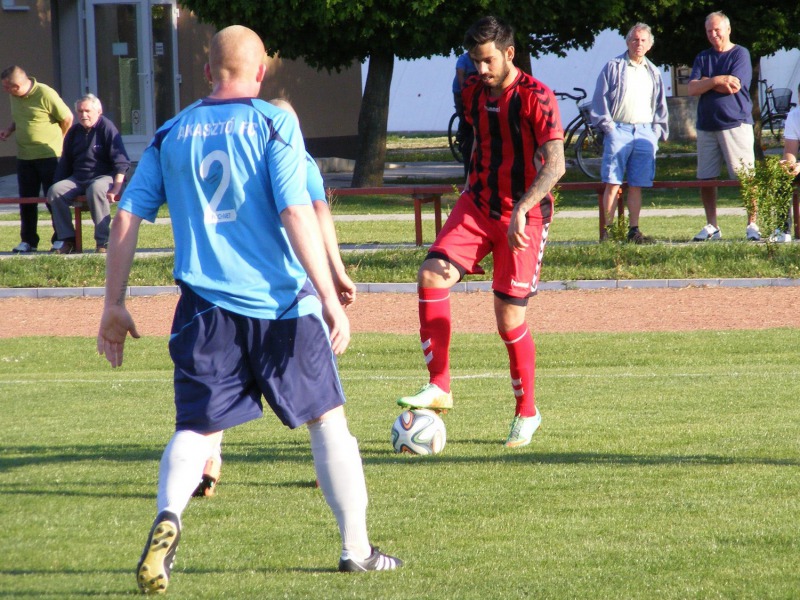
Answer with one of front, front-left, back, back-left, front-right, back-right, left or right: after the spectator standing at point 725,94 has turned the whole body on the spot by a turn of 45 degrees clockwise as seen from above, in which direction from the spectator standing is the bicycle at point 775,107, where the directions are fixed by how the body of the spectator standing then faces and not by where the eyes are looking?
back-right

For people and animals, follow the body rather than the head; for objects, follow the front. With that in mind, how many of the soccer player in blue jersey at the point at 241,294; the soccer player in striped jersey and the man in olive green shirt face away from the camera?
1

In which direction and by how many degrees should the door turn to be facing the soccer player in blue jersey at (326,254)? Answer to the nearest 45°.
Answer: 0° — it already faces them

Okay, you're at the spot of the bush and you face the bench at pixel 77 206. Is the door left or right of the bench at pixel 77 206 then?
right

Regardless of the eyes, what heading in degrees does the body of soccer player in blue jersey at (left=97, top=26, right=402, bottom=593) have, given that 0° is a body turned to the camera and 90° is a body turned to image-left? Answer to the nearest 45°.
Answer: approximately 180°

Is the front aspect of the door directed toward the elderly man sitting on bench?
yes

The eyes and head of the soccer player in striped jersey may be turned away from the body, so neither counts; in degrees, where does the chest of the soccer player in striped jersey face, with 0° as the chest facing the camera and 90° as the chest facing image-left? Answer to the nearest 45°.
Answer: approximately 45°

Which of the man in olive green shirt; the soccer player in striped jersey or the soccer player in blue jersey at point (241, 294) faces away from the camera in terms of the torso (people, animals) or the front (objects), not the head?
the soccer player in blue jersey

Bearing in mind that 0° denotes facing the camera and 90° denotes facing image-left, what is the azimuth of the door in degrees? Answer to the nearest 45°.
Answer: approximately 0°

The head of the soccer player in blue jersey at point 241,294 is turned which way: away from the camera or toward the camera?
away from the camera

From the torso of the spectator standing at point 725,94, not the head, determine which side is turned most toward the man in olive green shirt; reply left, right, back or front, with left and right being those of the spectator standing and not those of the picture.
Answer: right

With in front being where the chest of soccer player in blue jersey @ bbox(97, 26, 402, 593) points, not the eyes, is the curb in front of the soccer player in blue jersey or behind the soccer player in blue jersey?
in front
